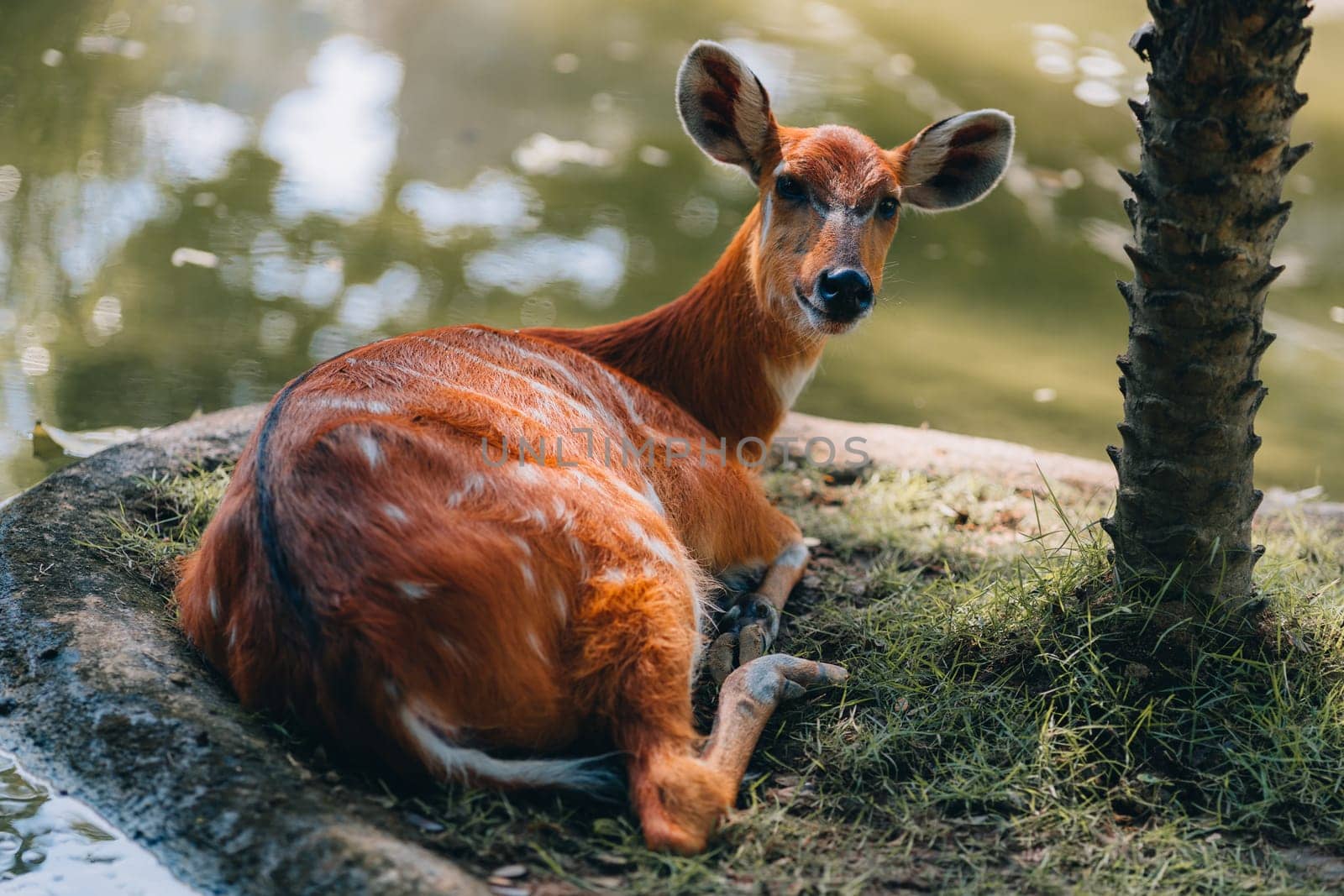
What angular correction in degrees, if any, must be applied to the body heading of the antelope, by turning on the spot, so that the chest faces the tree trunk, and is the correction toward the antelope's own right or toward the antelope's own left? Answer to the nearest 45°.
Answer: approximately 45° to the antelope's own right

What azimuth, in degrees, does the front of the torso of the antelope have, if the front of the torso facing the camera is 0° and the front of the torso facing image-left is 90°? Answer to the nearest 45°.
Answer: approximately 225°
